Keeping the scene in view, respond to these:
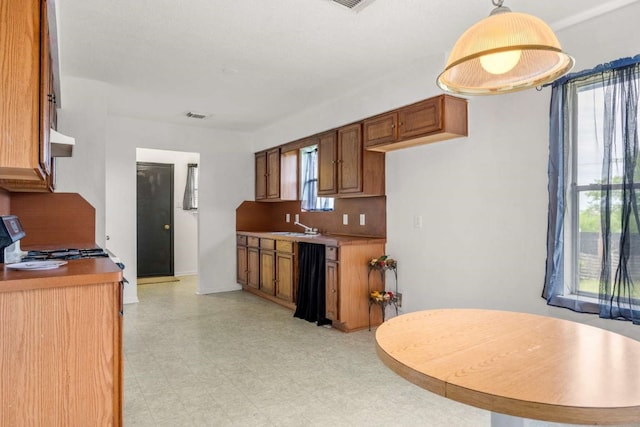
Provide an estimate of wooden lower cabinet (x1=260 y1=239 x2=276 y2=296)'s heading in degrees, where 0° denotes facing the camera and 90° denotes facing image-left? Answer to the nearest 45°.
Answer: approximately 45°

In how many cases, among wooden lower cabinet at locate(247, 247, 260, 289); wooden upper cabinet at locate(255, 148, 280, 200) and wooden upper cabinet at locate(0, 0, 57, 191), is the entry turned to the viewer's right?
1

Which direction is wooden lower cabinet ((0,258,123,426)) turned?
to the viewer's right

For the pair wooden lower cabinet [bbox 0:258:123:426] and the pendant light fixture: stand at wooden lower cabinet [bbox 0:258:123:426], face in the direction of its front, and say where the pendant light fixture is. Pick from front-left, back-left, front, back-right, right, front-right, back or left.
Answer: front-right

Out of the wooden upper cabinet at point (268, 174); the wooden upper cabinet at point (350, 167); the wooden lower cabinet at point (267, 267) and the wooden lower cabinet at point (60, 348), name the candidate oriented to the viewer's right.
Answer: the wooden lower cabinet at point (60, 348)

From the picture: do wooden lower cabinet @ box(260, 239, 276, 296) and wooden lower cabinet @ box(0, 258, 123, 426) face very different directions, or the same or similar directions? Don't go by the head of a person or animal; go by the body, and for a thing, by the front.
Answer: very different directions

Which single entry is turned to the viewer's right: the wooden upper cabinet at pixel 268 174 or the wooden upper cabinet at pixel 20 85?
the wooden upper cabinet at pixel 20 85

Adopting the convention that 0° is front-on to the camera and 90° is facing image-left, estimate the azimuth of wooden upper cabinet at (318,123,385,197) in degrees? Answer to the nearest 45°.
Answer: approximately 45°

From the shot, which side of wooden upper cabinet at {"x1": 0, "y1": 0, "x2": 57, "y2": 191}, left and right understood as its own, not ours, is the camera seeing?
right

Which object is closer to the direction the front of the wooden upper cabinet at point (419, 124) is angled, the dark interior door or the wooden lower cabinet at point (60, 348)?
the wooden lower cabinet

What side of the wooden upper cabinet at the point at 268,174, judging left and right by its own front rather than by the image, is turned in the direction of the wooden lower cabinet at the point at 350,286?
left

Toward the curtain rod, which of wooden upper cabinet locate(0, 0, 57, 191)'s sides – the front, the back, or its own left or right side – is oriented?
front

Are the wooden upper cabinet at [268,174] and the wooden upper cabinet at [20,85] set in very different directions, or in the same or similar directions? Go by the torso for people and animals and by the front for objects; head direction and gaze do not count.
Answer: very different directions

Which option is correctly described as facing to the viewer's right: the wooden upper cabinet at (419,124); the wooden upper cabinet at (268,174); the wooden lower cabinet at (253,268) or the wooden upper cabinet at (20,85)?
the wooden upper cabinet at (20,85)
